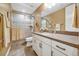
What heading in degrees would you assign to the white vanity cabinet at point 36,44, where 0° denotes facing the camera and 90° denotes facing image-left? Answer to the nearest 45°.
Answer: approximately 45°

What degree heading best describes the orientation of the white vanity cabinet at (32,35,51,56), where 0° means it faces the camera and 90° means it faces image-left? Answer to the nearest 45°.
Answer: approximately 45°
